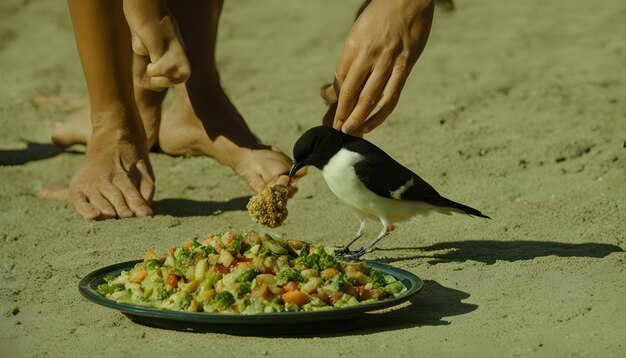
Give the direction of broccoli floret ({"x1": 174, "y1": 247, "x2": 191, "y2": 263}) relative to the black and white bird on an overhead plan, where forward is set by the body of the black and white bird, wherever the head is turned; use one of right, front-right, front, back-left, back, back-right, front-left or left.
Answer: front-left

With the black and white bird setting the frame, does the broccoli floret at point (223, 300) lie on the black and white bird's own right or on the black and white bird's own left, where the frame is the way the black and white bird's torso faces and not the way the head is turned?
on the black and white bird's own left

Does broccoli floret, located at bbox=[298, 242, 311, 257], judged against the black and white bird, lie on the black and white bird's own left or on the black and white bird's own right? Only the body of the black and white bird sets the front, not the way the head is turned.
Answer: on the black and white bird's own left

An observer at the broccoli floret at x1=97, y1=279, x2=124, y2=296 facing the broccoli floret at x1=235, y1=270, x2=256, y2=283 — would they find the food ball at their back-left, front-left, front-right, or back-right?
front-left

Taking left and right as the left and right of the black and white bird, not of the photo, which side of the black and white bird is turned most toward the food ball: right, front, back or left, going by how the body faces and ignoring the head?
front

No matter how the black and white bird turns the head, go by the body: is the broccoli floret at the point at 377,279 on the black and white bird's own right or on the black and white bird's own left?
on the black and white bird's own left

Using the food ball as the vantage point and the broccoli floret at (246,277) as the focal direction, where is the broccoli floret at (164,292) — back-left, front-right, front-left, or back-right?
front-right

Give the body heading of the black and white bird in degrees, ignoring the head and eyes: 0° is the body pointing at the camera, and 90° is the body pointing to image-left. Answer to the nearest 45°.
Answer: approximately 90°

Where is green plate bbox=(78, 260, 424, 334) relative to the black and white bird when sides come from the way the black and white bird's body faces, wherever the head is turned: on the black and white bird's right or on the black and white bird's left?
on the black and white bird's left

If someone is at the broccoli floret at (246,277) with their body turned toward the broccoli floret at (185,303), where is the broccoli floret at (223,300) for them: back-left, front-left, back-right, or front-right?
front-left
